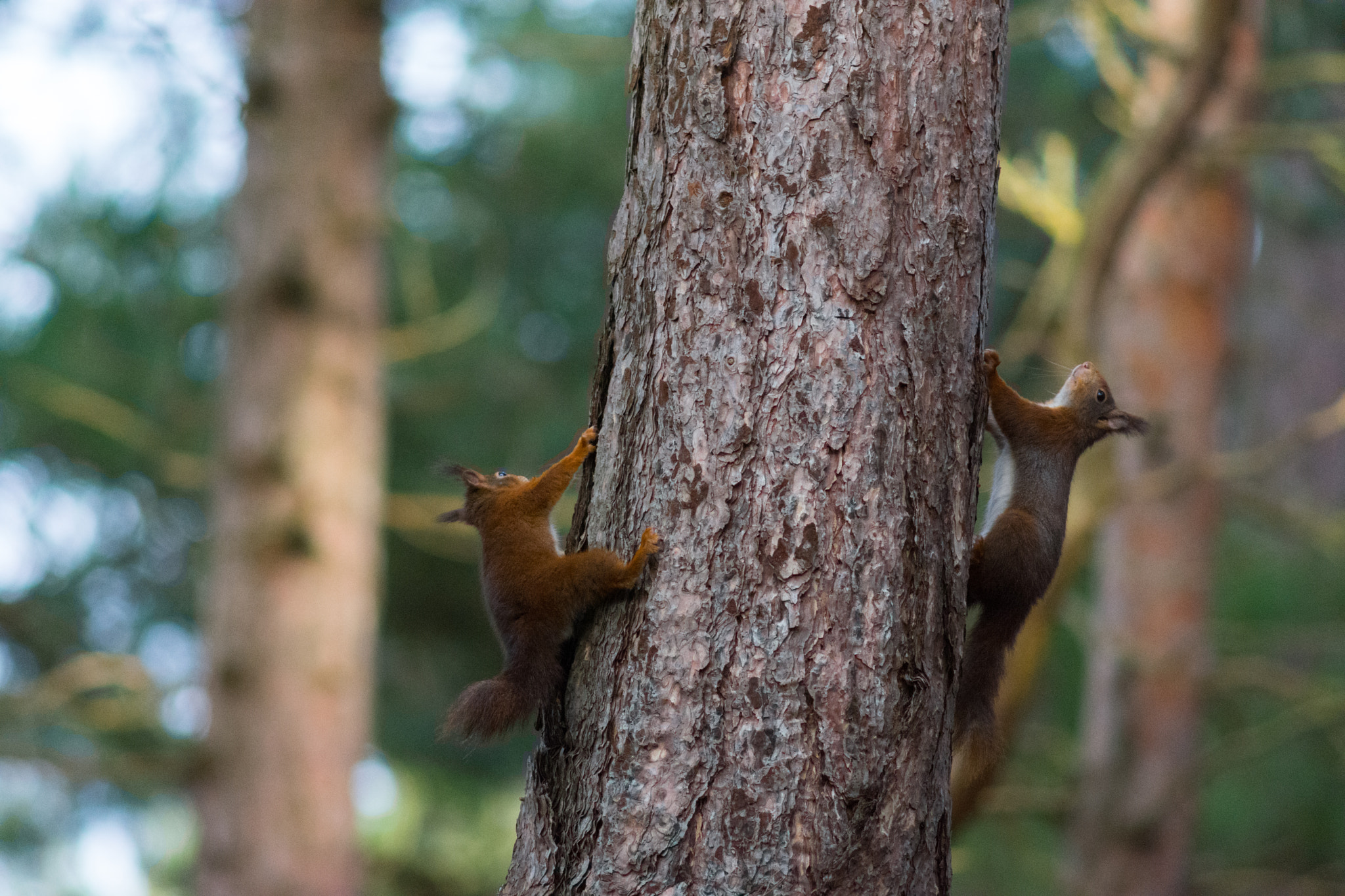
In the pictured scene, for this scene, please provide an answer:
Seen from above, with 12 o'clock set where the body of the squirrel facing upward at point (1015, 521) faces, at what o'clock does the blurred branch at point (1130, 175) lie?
The blurred branch is roughly at 3 o'clock from the squirrel facing upward.

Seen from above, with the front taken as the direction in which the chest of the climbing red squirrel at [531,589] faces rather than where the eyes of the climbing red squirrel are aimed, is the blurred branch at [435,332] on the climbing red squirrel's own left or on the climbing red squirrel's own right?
on the climbing red squirrel's own left

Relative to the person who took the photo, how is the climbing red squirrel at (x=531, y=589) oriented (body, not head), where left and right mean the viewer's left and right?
facing away from the viewer and to the right of the viewer

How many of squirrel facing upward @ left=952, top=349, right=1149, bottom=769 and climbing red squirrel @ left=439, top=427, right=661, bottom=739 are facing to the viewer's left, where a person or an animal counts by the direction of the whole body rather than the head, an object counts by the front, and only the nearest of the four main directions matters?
1

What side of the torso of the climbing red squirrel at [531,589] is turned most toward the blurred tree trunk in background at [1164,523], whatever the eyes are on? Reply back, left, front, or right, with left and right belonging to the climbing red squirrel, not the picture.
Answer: front

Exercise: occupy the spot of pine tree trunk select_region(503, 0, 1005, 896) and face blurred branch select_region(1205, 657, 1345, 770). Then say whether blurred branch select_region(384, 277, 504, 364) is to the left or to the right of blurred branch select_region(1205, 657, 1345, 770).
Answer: left

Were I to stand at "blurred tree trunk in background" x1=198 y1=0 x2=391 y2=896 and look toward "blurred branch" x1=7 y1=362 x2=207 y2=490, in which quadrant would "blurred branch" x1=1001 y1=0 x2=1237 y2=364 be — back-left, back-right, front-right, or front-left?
back-right

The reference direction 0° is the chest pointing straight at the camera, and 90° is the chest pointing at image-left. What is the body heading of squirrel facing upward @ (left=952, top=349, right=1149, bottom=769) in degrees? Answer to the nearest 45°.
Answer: approximately 90°
